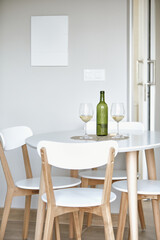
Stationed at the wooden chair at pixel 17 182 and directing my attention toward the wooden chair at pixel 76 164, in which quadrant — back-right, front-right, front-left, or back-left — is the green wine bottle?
front-left

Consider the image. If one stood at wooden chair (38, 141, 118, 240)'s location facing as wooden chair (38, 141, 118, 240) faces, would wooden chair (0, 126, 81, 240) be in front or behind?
in front

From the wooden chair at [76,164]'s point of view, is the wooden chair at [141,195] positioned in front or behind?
in front

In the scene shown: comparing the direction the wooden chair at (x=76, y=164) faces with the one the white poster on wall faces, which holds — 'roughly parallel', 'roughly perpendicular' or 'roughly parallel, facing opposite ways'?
roughly parallel, facing opposite ways

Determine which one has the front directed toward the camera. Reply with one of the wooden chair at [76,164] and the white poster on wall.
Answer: the white poster on wall

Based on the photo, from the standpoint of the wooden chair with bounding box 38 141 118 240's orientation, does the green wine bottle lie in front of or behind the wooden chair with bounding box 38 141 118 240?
in front

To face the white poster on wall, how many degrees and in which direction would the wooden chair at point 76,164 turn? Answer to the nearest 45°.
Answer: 0° — it already faces it

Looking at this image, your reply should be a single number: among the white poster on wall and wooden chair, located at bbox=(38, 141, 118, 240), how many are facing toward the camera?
1

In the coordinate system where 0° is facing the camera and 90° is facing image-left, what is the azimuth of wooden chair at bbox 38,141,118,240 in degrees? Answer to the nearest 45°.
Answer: approximately 180°

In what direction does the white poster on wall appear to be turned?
toward the camera

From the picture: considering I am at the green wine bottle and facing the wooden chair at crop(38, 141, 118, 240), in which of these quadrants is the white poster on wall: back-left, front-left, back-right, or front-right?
back-right

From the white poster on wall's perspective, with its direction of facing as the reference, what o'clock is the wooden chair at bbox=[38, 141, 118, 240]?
The wooden chair is roughly at 12 o'clock from the white poster on wall.

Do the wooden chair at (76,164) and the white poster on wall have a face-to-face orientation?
yes
